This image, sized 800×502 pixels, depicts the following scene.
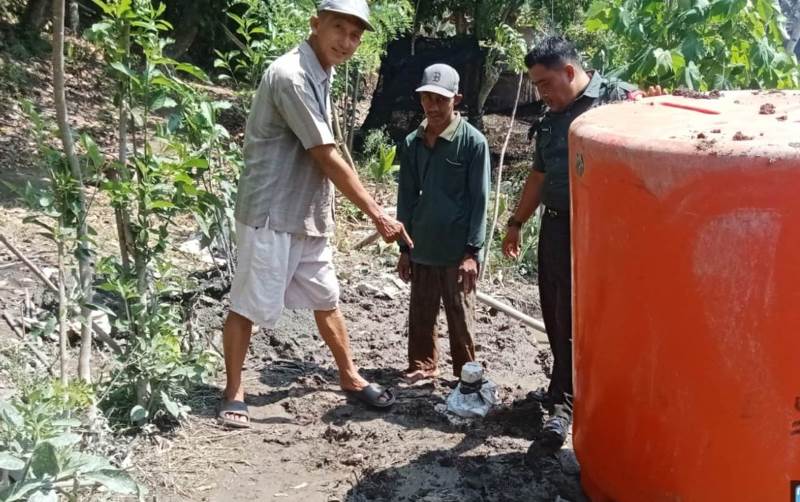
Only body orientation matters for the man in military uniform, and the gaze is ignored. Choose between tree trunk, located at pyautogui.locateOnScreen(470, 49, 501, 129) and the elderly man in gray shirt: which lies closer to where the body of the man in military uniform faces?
the elderly man in gray shirt

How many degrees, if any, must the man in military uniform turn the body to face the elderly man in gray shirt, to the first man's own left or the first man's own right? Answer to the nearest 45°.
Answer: approximately 45° to the first man's own right

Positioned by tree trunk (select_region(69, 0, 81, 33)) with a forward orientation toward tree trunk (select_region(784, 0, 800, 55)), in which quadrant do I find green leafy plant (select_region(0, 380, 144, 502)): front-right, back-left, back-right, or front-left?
front-right

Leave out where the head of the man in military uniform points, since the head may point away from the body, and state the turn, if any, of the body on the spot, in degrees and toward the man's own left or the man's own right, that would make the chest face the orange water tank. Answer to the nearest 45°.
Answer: approximately 45° to the man's own left

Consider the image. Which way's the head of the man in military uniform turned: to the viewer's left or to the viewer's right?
to the viewer's left

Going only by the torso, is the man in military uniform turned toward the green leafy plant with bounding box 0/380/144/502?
yes

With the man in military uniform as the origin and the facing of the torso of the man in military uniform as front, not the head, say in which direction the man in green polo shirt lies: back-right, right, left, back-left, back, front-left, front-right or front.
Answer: right

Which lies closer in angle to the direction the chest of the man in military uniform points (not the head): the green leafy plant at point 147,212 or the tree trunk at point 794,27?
the green leafy plant

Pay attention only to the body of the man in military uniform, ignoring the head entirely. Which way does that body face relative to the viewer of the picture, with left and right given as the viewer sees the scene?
facing the viewer and to the left of the viewer

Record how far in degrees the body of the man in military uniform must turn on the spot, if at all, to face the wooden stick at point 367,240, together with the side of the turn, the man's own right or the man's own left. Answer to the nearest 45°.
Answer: approximately 90° to the man's own right

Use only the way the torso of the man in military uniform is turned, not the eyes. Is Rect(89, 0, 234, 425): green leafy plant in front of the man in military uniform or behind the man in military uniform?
in front

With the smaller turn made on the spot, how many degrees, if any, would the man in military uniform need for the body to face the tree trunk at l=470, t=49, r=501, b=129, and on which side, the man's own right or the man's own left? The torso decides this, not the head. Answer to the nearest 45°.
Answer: approximately 135° to the man's own right

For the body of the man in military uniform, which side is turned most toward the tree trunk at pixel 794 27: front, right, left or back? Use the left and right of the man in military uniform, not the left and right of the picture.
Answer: back

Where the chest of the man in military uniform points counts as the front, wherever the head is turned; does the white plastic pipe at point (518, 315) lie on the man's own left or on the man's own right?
on the man's own right
